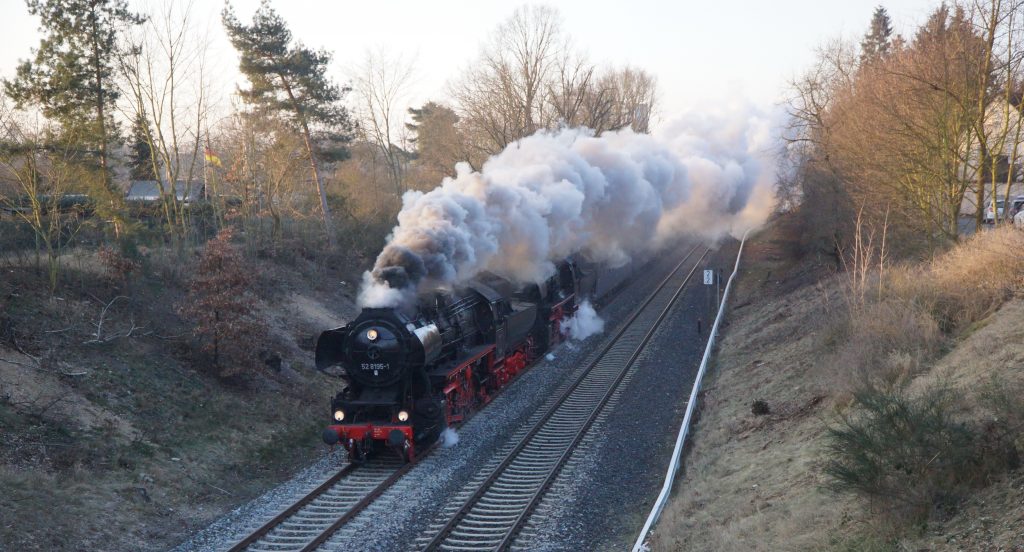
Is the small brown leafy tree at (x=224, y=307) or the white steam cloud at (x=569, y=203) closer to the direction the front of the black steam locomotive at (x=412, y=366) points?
the small brown leafy tree

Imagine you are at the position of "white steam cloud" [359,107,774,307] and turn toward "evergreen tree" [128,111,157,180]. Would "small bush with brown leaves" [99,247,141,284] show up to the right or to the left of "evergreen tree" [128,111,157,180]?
left

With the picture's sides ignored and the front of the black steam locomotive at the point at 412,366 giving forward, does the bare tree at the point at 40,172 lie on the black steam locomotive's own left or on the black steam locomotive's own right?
on the black steam locomotive's own right

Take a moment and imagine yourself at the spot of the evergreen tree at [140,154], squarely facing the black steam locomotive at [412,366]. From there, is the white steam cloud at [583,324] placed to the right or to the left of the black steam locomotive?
left

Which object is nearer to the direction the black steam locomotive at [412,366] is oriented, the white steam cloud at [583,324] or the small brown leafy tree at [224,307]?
the small brown leafy tree

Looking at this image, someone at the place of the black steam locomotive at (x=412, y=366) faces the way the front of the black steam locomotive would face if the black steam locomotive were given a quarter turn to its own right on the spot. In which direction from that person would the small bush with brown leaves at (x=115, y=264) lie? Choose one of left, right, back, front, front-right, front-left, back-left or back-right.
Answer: front

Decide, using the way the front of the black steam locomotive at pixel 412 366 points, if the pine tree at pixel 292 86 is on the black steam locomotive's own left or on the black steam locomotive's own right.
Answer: on the black steam locomotive's own right

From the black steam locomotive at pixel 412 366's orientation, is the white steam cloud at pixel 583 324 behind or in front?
behind

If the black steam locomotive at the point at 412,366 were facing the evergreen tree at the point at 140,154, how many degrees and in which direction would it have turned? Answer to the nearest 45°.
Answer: approximately 90° to its right

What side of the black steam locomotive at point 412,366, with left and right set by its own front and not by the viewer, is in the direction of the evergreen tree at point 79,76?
right

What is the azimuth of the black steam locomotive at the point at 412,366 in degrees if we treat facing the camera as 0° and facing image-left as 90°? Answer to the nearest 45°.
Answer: approximately 45°
